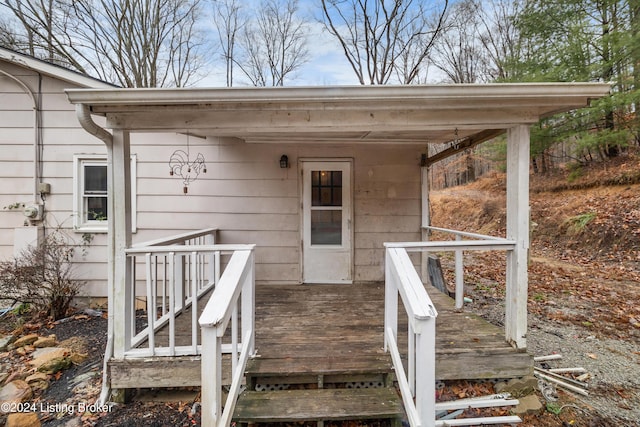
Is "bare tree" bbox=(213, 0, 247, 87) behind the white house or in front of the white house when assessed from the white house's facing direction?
behind

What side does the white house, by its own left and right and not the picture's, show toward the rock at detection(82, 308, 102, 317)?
right

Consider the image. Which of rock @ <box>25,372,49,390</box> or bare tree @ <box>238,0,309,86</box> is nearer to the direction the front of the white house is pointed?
the rock

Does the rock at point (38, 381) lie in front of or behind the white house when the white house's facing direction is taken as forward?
in front

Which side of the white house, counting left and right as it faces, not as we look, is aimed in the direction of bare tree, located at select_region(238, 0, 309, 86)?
back

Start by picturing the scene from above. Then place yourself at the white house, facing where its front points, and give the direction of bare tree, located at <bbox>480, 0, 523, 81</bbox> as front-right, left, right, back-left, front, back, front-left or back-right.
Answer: back-left

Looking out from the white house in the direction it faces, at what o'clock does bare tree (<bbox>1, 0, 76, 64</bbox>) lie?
The bare tree is roughly at 4 o'clock from the white house.

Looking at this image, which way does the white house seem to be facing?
toward the camera

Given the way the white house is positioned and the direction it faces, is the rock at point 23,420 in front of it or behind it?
in front

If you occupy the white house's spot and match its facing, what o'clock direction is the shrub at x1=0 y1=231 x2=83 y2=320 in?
The shrub is roughly at 3 o'clock from the white house.

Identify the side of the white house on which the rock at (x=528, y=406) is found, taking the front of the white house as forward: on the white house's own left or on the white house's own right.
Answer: on the white house's own left
